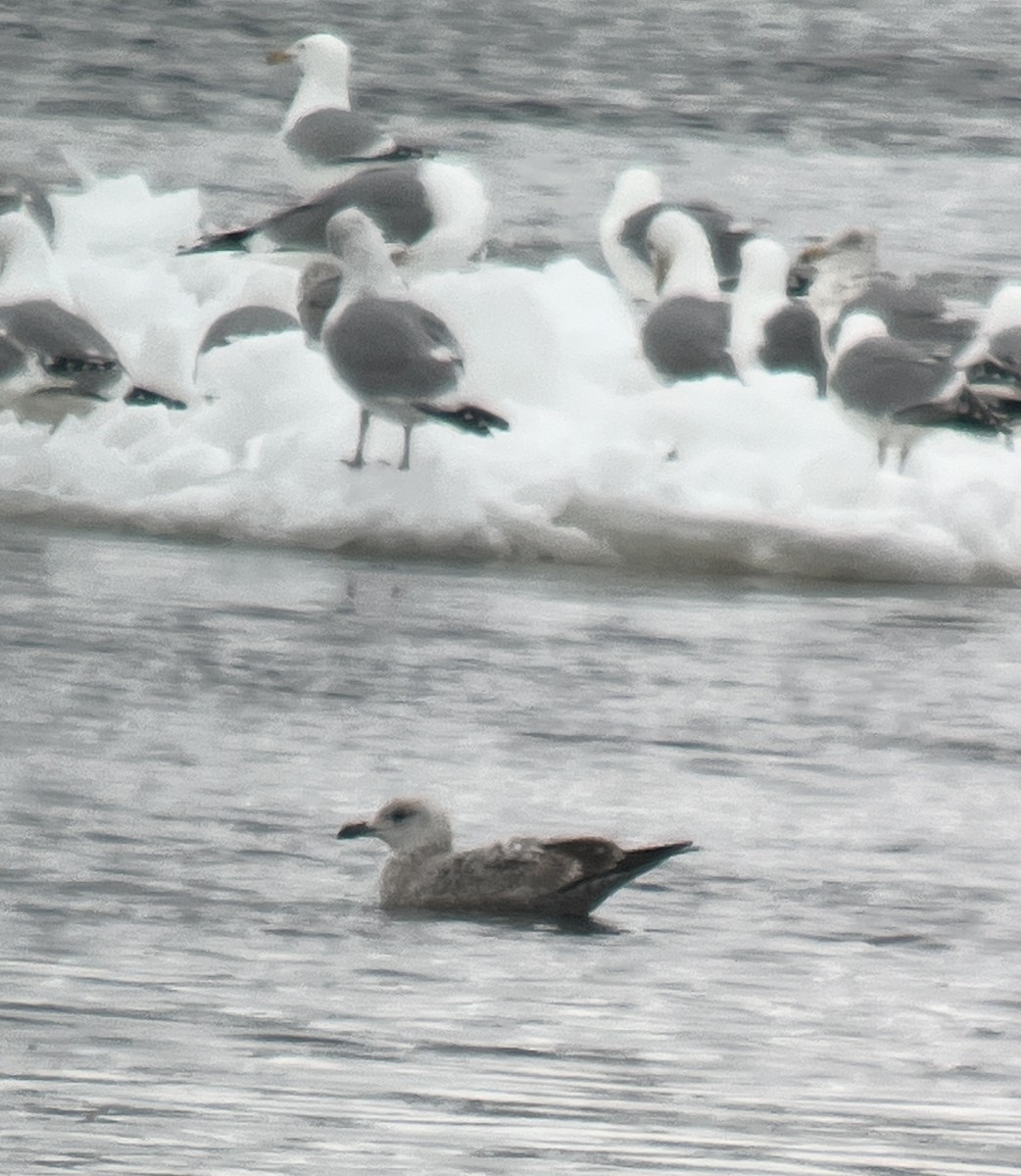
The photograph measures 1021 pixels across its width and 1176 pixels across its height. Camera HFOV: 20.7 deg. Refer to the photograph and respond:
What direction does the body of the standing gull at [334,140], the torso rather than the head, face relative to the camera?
to the viewer's left

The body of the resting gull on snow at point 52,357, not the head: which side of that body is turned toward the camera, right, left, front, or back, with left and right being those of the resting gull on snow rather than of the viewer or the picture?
left

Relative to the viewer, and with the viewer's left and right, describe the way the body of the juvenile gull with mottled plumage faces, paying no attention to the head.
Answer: facing to the left of the viewer

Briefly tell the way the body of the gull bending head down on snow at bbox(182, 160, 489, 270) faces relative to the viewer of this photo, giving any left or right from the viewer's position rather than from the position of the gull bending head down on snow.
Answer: facing to the right of the viewer

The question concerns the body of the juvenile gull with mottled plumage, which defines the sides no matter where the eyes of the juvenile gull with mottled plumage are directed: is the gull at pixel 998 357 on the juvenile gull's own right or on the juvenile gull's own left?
on the juvenile gull's own right

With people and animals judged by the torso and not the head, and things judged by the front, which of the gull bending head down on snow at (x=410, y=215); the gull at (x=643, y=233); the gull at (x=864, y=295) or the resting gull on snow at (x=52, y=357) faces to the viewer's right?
the gull bending head down on snow at (x=410, y=215)

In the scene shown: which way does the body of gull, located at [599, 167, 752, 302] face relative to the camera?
to the viewer's left

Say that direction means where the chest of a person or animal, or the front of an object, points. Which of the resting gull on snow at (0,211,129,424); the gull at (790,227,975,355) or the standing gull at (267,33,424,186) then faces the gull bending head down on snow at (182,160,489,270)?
the gull

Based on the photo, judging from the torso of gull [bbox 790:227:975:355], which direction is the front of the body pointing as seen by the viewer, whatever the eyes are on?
to the viewer's left
